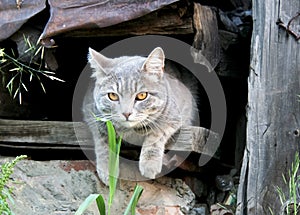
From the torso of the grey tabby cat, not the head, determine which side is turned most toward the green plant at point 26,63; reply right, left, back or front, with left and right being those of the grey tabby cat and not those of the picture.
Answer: right

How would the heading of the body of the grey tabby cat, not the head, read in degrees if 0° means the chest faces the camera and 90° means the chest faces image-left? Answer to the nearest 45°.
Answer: approximately 0°

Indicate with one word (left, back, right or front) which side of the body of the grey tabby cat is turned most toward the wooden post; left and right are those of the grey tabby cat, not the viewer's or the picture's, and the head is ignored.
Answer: left

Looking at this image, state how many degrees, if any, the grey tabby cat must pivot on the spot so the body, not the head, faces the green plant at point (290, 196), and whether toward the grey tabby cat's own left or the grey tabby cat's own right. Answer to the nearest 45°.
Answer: approximately 45° to the grey tabby cat's own left
